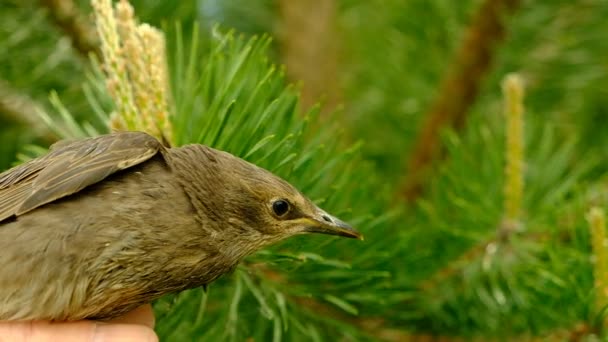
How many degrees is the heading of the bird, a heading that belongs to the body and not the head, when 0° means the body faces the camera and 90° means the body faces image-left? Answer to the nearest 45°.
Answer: approximately 270°

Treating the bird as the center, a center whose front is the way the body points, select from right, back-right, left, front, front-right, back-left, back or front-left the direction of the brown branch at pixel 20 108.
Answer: back-left
